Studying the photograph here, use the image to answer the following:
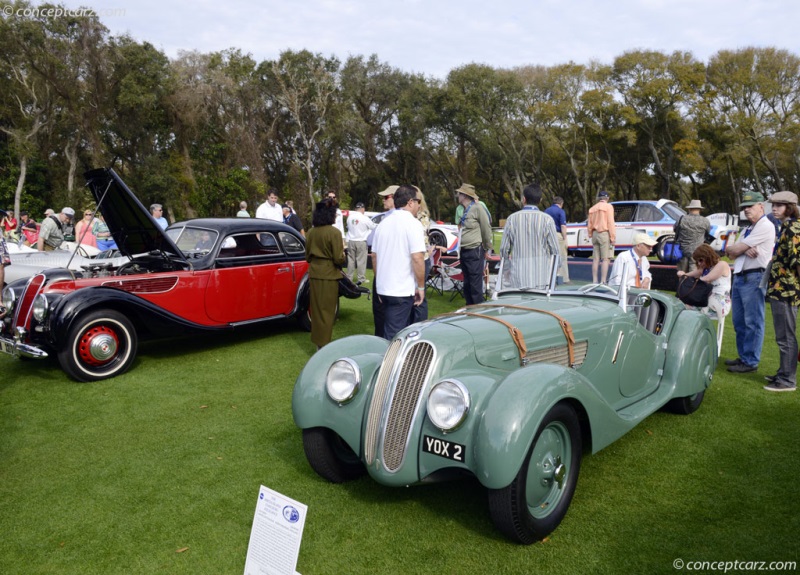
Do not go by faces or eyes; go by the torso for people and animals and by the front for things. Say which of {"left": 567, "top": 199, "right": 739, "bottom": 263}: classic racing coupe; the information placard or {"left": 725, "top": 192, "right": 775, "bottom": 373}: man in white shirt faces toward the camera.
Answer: the information placard

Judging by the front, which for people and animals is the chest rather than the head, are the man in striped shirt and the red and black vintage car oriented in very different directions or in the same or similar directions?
very different directions

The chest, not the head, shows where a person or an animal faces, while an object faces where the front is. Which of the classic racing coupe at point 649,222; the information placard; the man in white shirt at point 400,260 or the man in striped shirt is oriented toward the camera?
the information placard

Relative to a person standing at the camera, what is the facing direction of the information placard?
facing the viewer

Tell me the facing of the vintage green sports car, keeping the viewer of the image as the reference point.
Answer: facing the viewer and to the left of the viewer

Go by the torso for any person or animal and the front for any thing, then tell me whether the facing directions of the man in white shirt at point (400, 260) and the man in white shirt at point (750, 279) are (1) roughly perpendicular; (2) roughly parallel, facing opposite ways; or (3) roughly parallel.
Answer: roughly perpendicular

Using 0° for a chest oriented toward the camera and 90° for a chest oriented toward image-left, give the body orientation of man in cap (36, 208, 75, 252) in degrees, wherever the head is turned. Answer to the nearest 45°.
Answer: approximately 315°

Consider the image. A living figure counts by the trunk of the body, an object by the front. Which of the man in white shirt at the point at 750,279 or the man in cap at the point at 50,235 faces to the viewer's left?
the man in white shirt

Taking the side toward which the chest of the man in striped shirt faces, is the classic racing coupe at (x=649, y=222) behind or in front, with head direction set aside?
in front

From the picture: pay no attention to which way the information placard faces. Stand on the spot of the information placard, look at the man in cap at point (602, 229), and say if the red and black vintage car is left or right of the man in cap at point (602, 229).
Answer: left

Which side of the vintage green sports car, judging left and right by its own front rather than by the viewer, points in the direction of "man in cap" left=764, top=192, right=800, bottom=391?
back

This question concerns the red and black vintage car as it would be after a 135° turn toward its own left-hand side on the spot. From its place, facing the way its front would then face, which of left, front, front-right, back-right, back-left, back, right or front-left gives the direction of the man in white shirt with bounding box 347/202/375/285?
front-left

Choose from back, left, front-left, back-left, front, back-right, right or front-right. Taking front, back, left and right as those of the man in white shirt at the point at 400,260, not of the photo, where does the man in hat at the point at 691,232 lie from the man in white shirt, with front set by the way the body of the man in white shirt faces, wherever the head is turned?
front

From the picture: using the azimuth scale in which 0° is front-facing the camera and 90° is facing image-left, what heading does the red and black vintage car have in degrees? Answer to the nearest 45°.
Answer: approximately 45°

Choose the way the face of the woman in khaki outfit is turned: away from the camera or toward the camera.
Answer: away from the camera

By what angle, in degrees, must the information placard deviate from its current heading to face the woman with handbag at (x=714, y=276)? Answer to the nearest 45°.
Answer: approximately 135° to its left

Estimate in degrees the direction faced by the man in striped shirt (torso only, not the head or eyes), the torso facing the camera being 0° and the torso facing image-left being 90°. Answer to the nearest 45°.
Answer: approximately 180°

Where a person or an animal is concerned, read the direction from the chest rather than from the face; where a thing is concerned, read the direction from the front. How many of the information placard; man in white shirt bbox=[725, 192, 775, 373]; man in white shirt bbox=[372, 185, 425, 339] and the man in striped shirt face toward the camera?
1
